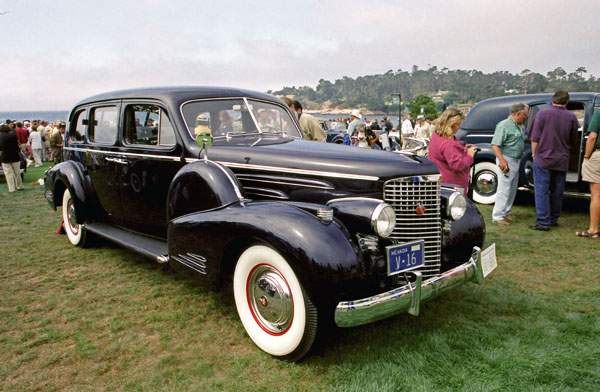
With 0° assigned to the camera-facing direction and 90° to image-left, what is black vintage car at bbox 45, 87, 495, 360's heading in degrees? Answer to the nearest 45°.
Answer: approximately 315°

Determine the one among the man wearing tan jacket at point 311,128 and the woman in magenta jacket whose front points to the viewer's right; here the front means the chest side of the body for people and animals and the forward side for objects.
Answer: the woman in magenta jacket

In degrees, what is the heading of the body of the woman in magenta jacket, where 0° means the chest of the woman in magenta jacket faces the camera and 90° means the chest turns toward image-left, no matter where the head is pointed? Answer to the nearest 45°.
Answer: approximately 270°

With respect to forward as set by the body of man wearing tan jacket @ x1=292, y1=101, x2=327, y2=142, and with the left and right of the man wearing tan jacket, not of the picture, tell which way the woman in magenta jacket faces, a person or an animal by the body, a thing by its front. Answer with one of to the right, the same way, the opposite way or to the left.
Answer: the opposite way

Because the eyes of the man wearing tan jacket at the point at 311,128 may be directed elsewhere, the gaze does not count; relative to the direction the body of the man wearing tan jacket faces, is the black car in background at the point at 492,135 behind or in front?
behind

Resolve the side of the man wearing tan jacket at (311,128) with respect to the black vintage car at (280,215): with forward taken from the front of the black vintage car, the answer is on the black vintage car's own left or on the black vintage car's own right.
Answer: on the black vintage car's own left

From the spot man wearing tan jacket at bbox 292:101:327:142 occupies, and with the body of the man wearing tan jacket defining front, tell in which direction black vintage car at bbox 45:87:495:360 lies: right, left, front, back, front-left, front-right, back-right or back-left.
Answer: left
